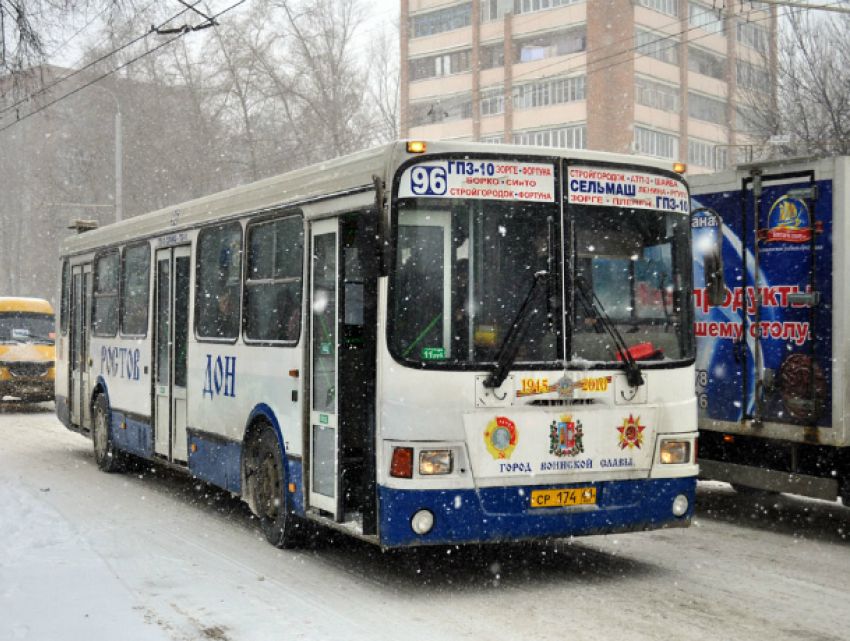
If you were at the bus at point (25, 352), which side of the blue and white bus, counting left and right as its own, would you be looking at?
back

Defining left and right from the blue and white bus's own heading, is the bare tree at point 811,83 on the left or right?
on its left

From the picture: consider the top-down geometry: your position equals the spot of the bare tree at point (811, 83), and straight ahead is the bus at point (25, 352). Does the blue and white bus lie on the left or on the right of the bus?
left

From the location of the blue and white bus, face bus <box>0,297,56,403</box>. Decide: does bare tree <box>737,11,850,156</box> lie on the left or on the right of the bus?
right

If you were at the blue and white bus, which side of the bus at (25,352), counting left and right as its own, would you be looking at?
front

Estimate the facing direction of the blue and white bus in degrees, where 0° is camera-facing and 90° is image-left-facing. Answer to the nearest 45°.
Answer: approximately 315°

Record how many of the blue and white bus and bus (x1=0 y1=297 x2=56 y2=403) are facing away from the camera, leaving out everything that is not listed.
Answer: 0

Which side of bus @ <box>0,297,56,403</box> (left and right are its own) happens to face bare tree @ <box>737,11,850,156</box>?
left

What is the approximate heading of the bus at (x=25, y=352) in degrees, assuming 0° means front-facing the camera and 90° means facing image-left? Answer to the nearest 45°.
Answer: approximately 0°

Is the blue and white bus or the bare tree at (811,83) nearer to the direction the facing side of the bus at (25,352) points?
the blue and white bus
